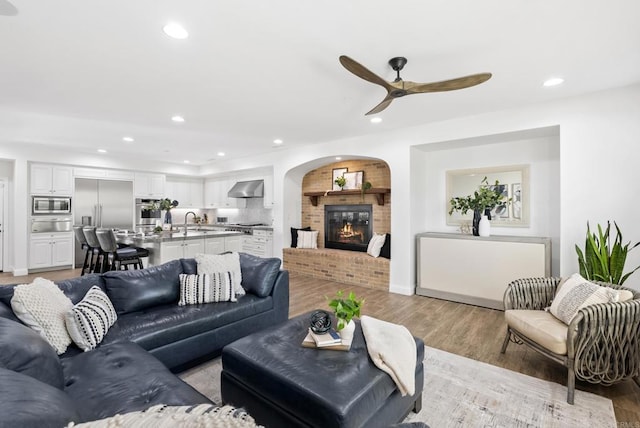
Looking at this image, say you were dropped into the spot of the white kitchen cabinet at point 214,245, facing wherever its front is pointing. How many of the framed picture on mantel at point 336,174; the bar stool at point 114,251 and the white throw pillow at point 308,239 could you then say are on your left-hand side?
2

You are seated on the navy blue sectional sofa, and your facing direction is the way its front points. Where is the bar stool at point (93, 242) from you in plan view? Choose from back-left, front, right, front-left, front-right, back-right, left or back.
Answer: back-left

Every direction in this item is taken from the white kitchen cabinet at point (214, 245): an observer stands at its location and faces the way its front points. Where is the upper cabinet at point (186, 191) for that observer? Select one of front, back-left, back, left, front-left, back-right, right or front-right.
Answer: back

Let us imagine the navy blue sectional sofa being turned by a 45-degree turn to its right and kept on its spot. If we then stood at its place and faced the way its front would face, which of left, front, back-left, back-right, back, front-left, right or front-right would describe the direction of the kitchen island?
back

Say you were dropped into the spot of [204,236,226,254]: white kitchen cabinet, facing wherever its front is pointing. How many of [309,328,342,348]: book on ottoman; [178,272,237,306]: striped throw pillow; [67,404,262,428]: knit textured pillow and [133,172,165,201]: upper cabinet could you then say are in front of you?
3

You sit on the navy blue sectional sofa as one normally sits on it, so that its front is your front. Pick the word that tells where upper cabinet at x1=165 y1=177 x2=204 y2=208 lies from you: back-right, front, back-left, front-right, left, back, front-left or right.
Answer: back-left

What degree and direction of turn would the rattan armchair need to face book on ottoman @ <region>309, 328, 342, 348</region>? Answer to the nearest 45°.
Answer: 0° — it already faces it

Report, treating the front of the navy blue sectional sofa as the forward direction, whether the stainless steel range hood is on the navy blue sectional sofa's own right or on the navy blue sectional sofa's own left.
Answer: on the navy blue sectional sofa's own left

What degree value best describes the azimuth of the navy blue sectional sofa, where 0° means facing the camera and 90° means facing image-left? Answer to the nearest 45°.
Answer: approximately 315°
